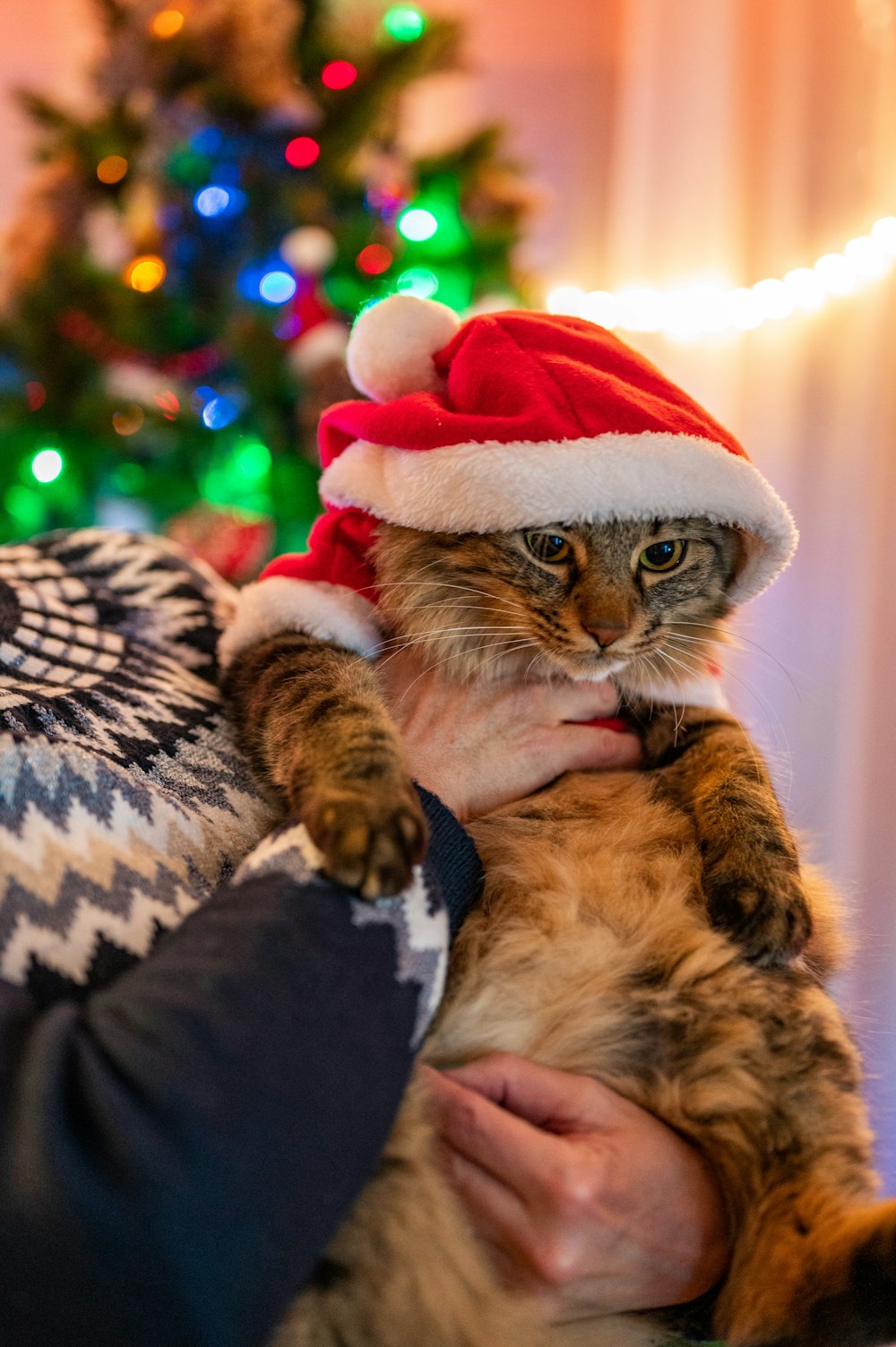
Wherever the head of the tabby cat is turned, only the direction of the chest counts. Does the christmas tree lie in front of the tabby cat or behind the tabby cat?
behind

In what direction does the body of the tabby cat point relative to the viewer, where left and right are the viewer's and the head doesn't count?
facing the viewer

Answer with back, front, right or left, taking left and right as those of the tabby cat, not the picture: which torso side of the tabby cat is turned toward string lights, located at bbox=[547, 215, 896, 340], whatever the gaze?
back
